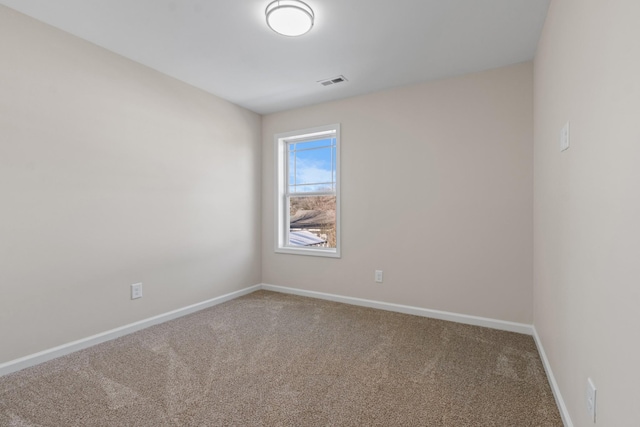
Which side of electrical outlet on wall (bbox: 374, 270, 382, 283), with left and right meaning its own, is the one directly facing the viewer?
front

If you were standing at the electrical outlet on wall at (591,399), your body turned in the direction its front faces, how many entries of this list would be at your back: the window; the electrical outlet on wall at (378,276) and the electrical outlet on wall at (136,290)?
0

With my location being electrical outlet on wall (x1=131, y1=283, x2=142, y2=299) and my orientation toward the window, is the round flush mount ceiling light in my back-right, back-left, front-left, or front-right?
front-right

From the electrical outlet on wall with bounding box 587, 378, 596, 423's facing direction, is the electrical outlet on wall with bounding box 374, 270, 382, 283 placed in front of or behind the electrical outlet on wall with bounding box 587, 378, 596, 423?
in front

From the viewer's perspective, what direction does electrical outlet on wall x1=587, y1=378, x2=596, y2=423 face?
to the viewer's left

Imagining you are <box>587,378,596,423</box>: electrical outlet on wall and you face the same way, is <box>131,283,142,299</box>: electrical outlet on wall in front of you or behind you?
in front
